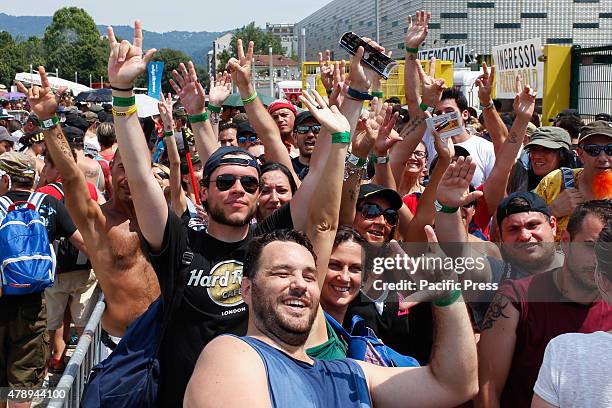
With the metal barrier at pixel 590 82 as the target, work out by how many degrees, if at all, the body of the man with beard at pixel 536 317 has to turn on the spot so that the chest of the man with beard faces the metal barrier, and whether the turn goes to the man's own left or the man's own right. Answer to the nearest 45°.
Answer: approximately 135° to the man's own left

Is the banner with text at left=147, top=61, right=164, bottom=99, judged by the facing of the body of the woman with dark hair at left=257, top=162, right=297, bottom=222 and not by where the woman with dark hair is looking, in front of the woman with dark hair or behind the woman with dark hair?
behind

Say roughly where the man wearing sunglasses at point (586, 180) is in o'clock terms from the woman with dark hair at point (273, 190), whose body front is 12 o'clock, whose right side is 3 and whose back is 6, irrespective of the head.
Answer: The man wearing sunglasses is roughly at 9 o'clock from the woman with dark hair.

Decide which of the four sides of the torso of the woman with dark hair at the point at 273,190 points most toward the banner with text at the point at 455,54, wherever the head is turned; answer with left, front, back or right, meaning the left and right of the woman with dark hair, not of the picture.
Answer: back

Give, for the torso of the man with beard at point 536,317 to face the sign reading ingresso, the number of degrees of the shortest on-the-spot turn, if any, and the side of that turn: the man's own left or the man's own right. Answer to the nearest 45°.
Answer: approximately 135° to the man's own left

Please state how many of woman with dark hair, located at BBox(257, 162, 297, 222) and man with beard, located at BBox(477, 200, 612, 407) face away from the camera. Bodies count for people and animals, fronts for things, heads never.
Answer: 0

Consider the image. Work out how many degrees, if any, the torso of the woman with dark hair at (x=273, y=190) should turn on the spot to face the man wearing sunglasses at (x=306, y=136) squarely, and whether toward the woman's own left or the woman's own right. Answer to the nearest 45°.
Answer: approximately 180°

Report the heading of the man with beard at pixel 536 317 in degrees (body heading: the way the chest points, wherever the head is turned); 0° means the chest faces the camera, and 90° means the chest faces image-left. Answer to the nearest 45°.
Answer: approximately 315°

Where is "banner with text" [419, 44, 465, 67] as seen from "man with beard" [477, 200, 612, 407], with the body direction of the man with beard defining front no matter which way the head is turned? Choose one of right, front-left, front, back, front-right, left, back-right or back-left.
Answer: back-left

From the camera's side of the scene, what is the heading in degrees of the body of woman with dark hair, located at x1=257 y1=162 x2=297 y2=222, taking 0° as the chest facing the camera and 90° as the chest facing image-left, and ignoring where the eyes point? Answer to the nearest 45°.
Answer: approximately 0°

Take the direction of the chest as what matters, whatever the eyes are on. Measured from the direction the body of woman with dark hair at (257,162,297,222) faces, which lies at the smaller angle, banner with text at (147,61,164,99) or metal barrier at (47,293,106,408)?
the metal barrier
